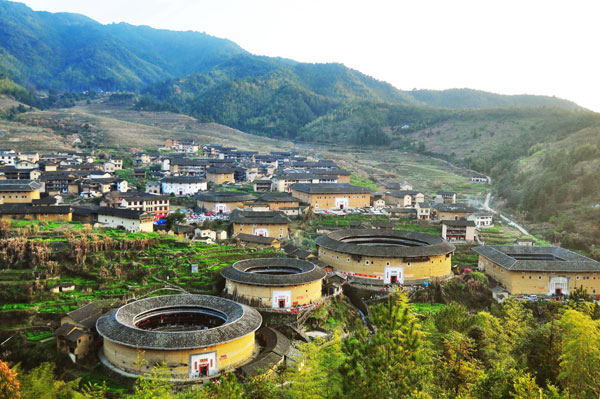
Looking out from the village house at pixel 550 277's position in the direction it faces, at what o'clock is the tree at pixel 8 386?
The tree is roughly at 1 o'clock from the village house.

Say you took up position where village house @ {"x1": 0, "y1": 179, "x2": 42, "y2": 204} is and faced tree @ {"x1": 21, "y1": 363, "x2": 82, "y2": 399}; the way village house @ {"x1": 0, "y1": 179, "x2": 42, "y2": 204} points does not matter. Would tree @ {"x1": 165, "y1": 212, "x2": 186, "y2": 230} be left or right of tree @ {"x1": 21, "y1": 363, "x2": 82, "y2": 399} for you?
left

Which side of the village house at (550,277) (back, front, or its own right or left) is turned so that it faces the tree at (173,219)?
right

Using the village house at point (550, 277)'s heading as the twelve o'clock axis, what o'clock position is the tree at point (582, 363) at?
The tree is roughly at 12 o'clock from the village house.

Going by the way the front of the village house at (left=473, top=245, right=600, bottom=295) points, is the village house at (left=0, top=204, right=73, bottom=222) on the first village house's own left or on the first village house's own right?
on the first village house's own right

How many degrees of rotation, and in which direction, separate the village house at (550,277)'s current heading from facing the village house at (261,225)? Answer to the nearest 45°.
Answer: approximately 90° to its right

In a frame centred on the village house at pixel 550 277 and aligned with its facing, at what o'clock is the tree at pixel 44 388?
The tree is roughly at 1 o'clock from the village house.

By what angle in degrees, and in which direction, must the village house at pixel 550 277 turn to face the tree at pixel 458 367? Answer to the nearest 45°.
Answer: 0° — it already faces it

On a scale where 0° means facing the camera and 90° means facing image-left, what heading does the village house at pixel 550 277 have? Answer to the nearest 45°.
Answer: approximately 0°

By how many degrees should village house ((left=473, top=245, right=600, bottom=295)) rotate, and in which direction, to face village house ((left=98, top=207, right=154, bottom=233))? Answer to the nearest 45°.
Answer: approximately 90° to its right

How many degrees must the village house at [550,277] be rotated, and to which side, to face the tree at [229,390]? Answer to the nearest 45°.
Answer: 0° — it already faces it
